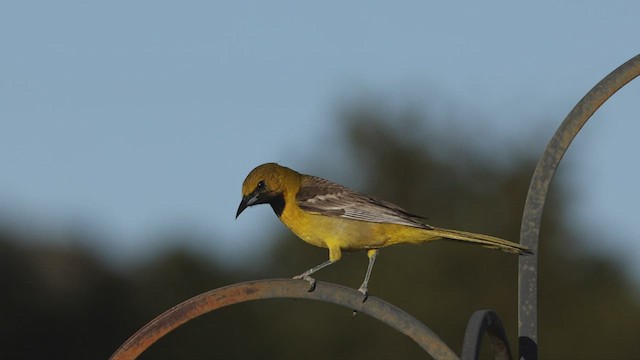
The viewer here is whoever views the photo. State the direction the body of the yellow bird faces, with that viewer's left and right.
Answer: facing to the left of the viewer

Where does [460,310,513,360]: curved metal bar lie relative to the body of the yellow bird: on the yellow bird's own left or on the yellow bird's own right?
on the yellow bird's own left
